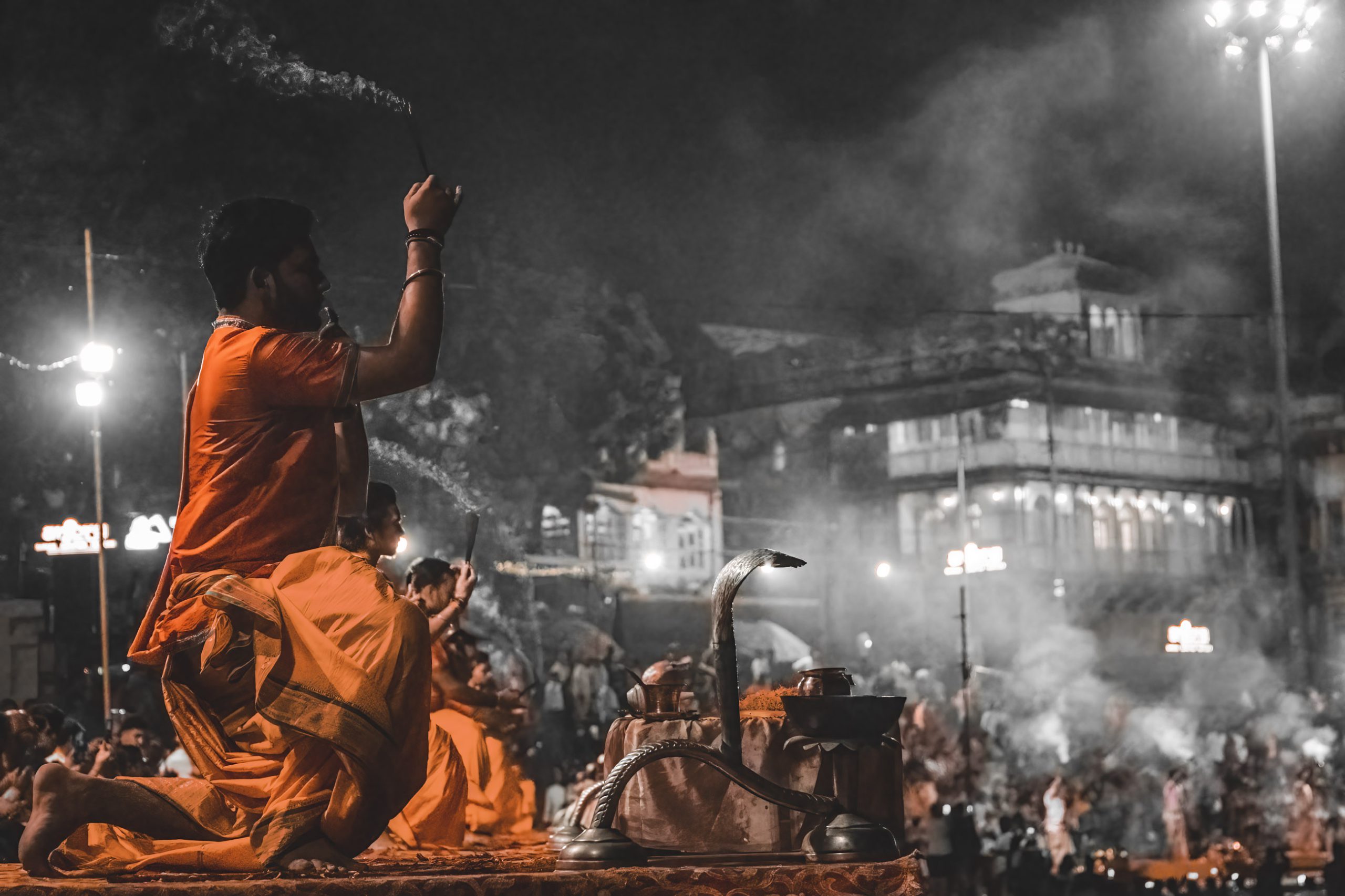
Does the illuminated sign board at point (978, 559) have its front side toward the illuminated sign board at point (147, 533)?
no

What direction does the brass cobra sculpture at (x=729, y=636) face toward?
to the viewer's right

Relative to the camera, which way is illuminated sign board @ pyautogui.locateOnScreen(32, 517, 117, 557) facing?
toward the camera

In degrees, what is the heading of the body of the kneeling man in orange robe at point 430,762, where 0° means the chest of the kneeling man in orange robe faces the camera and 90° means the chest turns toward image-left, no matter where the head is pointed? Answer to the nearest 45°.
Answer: approximately 270°

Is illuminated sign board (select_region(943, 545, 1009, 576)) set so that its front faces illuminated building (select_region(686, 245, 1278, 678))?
no

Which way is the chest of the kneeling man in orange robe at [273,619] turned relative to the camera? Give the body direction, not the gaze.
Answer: to the viewer's right

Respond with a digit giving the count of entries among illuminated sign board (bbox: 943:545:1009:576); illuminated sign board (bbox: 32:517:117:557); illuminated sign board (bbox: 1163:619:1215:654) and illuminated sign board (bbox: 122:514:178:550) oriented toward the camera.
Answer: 4

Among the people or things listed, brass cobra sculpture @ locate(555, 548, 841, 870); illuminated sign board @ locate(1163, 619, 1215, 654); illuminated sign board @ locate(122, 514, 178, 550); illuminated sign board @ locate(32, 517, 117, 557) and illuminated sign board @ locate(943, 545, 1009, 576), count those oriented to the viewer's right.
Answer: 1

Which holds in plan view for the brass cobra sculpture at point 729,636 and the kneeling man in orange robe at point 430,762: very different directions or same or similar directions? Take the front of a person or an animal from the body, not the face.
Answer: same or similar directions

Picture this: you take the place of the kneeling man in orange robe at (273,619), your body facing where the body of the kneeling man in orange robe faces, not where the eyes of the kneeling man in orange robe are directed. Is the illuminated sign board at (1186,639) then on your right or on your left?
on your left

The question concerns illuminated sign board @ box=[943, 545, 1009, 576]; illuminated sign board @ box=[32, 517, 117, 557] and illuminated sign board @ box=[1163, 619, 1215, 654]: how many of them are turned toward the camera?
3

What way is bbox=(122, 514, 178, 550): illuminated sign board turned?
toward the camera

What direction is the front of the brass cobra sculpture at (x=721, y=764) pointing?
to the viewer's right

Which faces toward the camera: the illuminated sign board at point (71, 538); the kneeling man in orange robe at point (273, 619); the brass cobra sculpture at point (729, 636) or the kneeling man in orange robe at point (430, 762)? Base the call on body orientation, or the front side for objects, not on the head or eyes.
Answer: the illuminated sign board

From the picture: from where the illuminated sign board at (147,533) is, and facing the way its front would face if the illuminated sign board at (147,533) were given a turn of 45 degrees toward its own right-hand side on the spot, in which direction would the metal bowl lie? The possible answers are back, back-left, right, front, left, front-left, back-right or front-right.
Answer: front-left

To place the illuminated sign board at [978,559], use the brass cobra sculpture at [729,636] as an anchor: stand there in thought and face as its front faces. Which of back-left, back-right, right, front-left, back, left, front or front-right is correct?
left

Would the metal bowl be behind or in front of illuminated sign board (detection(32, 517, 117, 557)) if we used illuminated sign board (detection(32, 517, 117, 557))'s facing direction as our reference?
in front

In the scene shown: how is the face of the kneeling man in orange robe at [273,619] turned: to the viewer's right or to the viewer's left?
to the viewer's right

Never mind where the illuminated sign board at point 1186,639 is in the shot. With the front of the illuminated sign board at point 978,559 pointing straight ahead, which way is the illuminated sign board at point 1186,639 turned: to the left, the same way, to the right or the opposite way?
the same way
